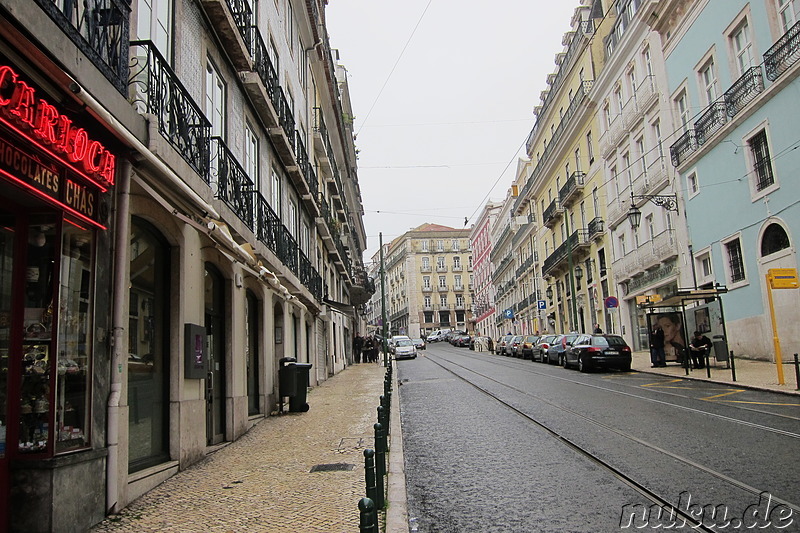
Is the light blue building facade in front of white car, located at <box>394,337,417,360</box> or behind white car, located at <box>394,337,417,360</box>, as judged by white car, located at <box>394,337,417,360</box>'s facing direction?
in front

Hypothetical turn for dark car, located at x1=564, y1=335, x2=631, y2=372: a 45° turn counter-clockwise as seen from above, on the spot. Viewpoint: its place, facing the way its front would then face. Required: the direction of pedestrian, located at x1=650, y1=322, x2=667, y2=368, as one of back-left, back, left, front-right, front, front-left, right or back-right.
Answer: back

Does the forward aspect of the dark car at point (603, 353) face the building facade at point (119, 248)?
no

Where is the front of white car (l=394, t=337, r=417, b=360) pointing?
toward the camera

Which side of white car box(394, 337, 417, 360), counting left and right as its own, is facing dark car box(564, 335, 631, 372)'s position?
front

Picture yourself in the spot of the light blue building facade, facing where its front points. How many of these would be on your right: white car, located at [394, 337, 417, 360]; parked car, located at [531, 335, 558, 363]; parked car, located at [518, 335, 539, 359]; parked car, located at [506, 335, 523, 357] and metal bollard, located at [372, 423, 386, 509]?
4

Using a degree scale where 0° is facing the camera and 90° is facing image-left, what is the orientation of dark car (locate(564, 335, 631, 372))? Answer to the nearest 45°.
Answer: approximately 135°

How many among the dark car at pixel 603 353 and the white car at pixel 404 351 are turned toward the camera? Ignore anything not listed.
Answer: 1

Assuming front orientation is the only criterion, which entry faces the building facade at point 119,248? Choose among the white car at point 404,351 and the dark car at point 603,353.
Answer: the white car

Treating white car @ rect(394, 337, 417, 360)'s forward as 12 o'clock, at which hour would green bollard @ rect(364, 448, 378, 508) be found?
The green bollard is roughly at 12 o'clock from the white car.

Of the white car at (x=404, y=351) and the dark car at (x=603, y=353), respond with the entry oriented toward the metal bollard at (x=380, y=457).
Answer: the white car

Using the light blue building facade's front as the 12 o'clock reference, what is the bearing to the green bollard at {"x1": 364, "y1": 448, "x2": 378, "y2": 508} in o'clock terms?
The green bollard is roughly at 11 o'clock from the light blue building facade.

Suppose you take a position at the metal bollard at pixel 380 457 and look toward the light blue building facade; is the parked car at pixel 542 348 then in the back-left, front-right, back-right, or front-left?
front-left

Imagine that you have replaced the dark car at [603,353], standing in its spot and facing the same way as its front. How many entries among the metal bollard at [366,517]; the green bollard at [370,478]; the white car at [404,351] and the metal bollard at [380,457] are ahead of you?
1

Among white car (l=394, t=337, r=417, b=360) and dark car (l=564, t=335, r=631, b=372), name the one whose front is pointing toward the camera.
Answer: the white car

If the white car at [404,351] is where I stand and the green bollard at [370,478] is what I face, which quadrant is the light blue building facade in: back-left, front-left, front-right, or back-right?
front-left

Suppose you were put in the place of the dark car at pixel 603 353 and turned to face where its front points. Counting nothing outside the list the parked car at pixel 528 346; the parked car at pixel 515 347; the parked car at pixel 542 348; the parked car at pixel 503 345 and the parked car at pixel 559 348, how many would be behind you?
0

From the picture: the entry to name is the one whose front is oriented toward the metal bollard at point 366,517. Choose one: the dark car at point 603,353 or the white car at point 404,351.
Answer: the white car

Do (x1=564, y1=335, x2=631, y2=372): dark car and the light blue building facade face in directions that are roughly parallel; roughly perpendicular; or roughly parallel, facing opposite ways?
roughly perpendicular

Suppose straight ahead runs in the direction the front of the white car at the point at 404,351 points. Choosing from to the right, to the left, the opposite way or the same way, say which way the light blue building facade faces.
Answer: to the right
